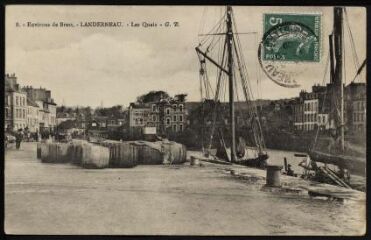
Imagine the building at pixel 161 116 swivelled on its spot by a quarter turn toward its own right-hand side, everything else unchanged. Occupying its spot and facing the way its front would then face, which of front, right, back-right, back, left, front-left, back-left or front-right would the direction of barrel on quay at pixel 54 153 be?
left

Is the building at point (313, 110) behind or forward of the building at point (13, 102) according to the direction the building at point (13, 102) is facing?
forward

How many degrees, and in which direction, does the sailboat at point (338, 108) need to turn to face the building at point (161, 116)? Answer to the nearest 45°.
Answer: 0° — it already faces it

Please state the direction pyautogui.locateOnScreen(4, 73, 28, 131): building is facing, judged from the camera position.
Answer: facing the viewer and to the right of the viewer

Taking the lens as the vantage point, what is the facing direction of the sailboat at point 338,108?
facing to the left of the viewer

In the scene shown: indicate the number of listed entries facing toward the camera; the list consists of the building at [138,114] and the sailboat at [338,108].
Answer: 1
